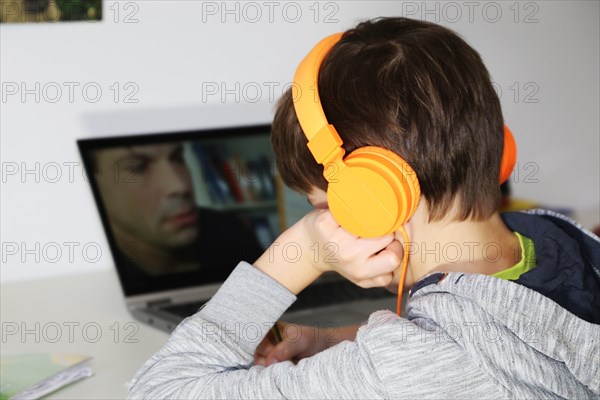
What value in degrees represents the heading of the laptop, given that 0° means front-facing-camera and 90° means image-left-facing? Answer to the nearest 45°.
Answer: approximately 315°

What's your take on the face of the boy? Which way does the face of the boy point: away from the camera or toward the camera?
away from the camera

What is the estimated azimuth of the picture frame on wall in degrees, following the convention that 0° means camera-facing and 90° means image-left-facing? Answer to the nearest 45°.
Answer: approximately 0°
